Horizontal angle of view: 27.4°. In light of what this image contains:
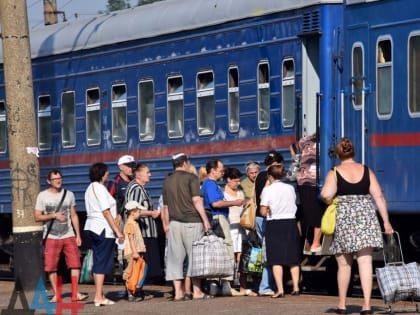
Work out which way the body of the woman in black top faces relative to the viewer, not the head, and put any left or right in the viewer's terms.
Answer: facing away from the viewer

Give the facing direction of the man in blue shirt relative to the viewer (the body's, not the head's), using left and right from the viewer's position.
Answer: facing to the right of the viewer

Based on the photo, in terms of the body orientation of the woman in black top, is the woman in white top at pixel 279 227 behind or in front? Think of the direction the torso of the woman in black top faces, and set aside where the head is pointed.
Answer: in front

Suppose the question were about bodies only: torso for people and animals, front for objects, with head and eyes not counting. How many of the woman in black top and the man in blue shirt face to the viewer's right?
1

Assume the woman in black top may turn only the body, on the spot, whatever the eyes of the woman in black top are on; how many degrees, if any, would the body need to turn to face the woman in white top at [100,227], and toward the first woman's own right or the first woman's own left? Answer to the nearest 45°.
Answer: approximately 45° to the first woman's own left

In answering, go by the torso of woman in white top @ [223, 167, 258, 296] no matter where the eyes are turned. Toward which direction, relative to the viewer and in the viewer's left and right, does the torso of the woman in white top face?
facing the viewer and to the right of the viewer

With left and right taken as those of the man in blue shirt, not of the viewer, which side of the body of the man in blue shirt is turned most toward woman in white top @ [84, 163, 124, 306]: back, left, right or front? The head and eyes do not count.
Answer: back

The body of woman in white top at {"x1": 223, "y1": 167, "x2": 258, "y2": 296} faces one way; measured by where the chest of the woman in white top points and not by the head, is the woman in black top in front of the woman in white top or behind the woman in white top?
in front

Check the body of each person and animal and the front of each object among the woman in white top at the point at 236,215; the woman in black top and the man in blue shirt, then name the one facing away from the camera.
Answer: the woman in black top

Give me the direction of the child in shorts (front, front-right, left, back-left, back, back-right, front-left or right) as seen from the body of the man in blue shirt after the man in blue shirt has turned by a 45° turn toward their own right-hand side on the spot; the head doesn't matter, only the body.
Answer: back-right
